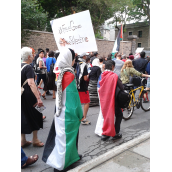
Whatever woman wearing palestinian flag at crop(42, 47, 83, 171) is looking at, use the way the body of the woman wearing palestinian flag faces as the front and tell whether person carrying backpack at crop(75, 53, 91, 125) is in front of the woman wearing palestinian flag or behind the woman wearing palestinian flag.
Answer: in front

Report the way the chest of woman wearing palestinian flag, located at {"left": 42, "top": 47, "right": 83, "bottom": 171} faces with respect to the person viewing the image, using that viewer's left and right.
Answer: facing away from the viewer and to the right of the viewer

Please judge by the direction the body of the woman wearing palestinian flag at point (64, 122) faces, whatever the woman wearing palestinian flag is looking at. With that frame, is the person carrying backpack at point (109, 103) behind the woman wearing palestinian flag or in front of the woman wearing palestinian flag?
in front

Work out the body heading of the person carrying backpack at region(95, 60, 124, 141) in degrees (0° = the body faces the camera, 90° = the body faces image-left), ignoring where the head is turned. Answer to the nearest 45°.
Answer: approximately 225°

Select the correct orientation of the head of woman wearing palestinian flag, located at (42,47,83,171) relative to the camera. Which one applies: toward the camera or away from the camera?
away from the camera

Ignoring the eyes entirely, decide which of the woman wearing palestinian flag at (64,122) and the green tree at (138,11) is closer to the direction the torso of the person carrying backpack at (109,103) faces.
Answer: the green tree

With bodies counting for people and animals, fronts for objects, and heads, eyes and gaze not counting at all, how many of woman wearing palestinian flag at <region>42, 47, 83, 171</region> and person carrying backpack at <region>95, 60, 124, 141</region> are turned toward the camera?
0
